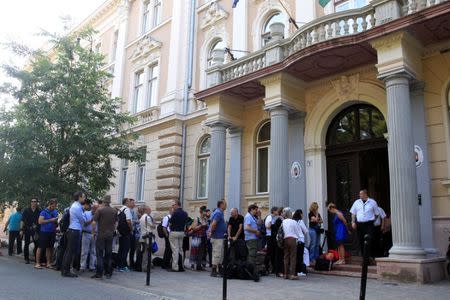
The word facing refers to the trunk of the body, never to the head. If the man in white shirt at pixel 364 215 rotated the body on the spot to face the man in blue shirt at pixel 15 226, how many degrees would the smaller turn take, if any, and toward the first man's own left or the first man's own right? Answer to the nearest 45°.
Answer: approximately 90° to the first man's own right

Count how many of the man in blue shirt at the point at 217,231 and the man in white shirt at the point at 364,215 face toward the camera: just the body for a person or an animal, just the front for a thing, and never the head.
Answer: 1

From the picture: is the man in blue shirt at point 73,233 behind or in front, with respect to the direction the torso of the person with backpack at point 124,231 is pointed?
behind

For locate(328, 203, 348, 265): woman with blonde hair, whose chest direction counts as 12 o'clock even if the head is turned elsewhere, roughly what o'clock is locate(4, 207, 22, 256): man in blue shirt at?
The man in blue shirt is roughly at 12 o'clock from the woman with blonde hair.

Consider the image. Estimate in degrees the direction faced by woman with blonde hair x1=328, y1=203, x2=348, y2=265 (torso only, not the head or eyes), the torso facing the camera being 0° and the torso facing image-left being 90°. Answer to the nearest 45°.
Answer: approximately 90°

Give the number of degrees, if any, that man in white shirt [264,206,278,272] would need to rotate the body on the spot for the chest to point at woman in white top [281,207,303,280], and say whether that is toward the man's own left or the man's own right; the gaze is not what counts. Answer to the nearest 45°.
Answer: approximately 45° to the man's own right

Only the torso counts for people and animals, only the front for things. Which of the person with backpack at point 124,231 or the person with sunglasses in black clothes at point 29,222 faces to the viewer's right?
the person with backpack at point 124,231

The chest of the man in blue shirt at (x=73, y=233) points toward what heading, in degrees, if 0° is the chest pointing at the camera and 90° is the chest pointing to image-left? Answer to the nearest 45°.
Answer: approximately 270°
